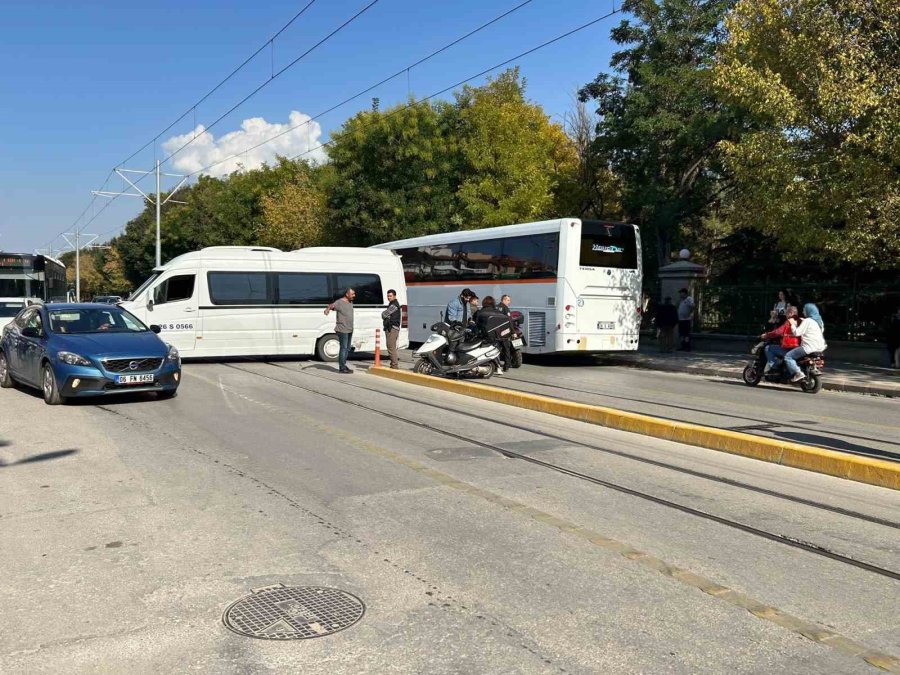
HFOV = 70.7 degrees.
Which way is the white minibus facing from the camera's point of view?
to the viewer's left

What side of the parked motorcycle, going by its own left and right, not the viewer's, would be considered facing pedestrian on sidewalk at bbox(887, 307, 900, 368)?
back

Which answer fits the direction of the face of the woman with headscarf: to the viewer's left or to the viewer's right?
to the viewer's left

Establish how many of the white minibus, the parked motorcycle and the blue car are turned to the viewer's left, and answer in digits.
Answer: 2

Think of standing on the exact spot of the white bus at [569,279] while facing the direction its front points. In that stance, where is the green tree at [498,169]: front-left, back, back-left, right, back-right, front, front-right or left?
front-right

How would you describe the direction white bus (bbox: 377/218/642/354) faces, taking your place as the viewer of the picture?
facing away from the viewer and to the left of the viewer

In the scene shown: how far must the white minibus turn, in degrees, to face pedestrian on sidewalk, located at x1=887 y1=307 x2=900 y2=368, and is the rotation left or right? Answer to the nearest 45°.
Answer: approximately 180°

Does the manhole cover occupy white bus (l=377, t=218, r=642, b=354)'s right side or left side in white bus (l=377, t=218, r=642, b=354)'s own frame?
on its left

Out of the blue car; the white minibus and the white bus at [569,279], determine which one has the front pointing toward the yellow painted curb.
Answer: the blue car

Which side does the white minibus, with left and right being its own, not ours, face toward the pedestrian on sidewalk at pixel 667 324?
back

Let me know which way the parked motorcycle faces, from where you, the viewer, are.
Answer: facing to the left of the viewer

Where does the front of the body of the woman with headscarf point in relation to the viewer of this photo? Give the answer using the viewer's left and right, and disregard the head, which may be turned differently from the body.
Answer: facing away from the viewer and to the left of the viewer
